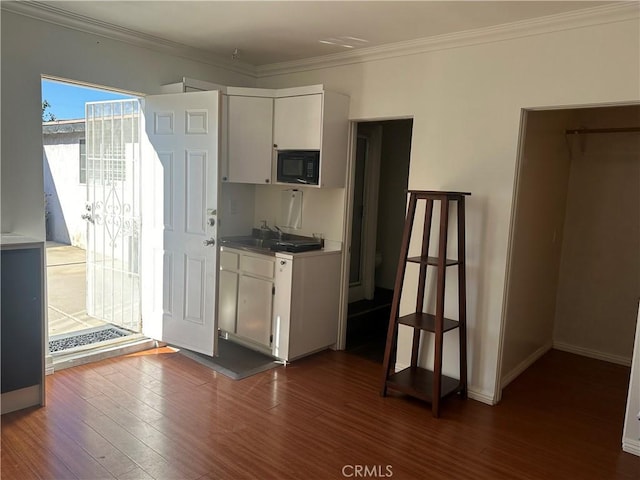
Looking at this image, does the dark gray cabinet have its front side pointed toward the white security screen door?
no

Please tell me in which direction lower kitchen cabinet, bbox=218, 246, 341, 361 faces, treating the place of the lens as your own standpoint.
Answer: facing the viewer and to the left of the viewer

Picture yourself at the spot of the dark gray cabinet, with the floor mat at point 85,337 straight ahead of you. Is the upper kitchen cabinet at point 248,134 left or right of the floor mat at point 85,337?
right

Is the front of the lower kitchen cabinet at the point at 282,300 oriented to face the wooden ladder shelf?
no

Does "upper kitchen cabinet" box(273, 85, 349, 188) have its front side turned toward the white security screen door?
no

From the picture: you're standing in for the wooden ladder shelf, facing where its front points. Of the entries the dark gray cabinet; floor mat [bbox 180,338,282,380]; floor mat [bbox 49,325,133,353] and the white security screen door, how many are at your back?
0

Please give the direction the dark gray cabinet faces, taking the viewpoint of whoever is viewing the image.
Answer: facing the viewer and to the right of the viewer

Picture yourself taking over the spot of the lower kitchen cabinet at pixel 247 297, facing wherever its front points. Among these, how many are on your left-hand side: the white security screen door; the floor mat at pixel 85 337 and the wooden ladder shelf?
1

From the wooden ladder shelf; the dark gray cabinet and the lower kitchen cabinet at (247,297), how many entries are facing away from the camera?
0

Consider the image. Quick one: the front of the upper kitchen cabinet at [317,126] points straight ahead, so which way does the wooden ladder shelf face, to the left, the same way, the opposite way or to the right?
the same way

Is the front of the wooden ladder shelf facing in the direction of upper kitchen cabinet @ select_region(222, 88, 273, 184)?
no

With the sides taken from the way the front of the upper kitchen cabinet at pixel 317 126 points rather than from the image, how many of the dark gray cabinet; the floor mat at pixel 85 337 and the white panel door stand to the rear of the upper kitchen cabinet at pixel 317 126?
0
